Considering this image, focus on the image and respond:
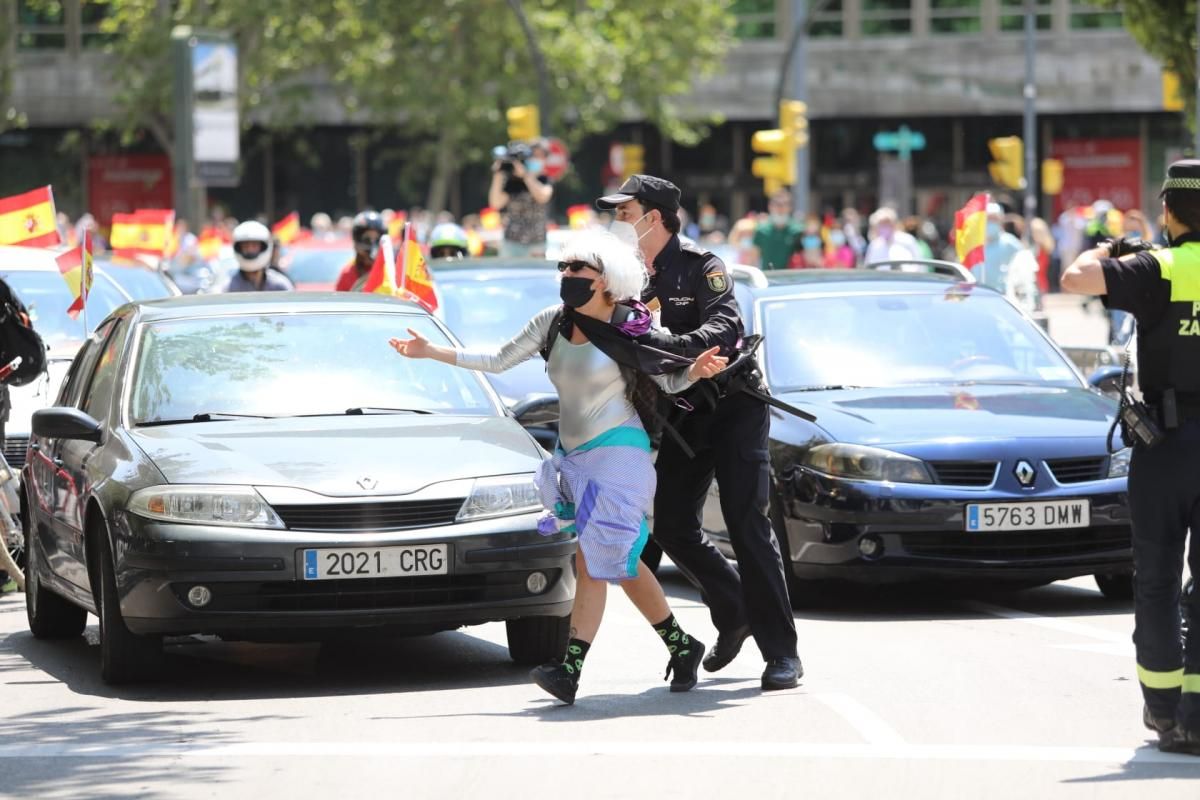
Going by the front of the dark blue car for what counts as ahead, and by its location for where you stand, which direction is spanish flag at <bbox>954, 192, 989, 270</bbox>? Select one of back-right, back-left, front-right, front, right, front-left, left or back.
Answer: back-left

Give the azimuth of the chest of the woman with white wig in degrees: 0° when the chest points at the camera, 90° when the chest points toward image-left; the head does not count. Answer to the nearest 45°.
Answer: approximately 45°

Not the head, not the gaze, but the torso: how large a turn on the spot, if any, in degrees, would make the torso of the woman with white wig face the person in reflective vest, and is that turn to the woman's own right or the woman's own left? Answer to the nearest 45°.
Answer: approximately 90° to the woman's own left

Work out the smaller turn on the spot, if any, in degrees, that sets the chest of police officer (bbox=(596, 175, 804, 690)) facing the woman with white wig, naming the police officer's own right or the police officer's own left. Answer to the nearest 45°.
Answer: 0° — they already face them

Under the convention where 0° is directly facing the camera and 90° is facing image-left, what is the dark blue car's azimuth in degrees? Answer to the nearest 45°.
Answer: approximately 315°

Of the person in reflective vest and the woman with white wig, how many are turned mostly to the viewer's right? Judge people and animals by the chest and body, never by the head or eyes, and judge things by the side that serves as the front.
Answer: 0

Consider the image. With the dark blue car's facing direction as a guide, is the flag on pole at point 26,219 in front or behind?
behind

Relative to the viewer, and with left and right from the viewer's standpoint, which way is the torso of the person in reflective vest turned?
facing away from the viewer and to the left of the viewer

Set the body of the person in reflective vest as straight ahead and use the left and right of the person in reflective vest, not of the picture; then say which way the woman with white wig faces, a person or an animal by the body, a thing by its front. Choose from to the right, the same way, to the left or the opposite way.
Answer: to the left

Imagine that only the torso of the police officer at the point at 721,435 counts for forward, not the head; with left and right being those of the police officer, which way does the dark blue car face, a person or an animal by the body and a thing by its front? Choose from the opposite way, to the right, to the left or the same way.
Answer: to the left

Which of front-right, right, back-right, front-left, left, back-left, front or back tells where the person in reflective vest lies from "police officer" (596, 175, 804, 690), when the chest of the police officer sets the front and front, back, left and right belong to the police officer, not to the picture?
left

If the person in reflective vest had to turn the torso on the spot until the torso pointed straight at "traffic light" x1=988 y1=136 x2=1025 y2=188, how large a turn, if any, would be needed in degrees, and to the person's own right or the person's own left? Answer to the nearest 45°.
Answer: approximately 45° to the person's own right

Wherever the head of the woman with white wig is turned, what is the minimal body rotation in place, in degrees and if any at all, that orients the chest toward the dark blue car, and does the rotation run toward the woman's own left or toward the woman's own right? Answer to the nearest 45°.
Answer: approximately 180°
